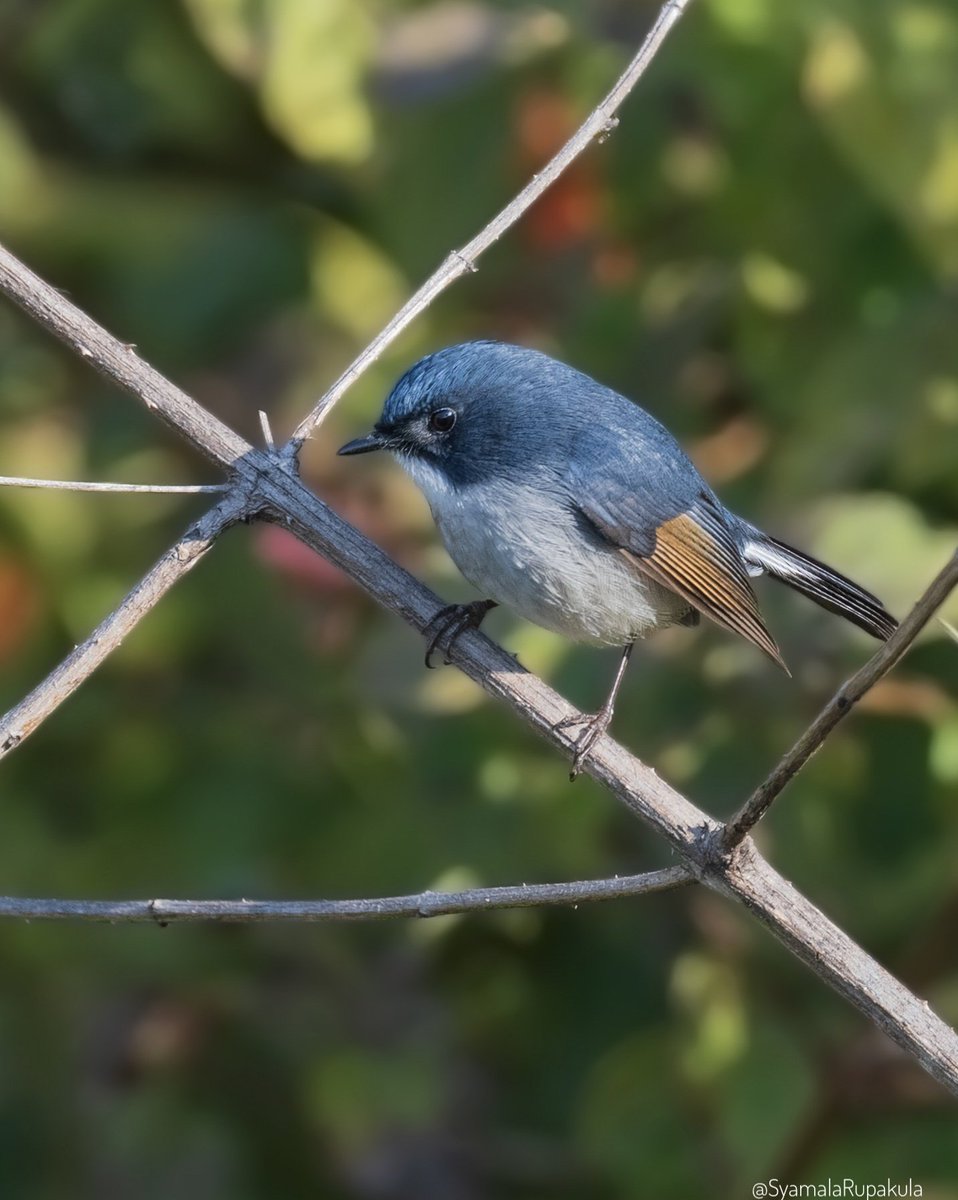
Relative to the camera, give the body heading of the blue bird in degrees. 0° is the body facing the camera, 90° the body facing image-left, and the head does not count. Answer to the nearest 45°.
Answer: approximately 90°
